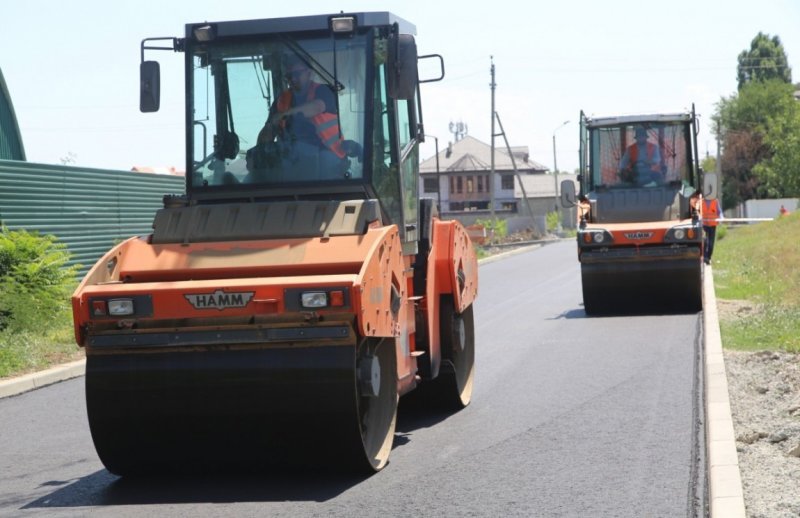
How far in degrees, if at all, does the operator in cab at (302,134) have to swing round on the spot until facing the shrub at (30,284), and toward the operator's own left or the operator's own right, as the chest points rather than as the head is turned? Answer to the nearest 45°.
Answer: approximately 90° to the operator's own right

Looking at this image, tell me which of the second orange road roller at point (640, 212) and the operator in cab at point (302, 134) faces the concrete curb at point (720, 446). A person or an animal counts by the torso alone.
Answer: the second orange road roller

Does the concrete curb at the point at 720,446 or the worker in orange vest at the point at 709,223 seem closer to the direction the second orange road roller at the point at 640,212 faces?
the concrete curb

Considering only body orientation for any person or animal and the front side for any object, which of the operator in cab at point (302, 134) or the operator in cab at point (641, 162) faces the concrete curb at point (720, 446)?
the operator in cab at point (641, 162)

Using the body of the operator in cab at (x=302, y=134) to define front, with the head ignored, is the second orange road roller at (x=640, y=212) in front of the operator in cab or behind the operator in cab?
behind

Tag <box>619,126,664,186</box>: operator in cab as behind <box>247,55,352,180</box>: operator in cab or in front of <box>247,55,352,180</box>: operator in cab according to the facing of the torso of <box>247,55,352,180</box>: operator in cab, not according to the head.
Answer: behind

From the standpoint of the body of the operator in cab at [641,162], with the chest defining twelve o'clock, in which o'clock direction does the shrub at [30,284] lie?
The shrub is roughly at 2 o'clock from the operator in cab.

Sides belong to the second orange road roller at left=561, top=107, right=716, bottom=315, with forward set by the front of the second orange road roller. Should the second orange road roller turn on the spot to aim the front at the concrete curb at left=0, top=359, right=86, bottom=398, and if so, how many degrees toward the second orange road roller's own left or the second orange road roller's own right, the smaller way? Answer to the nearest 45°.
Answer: approximately 45° to the second orange road roller's own right

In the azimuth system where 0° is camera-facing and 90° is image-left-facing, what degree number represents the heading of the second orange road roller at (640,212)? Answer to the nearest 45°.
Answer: approximately 0°
